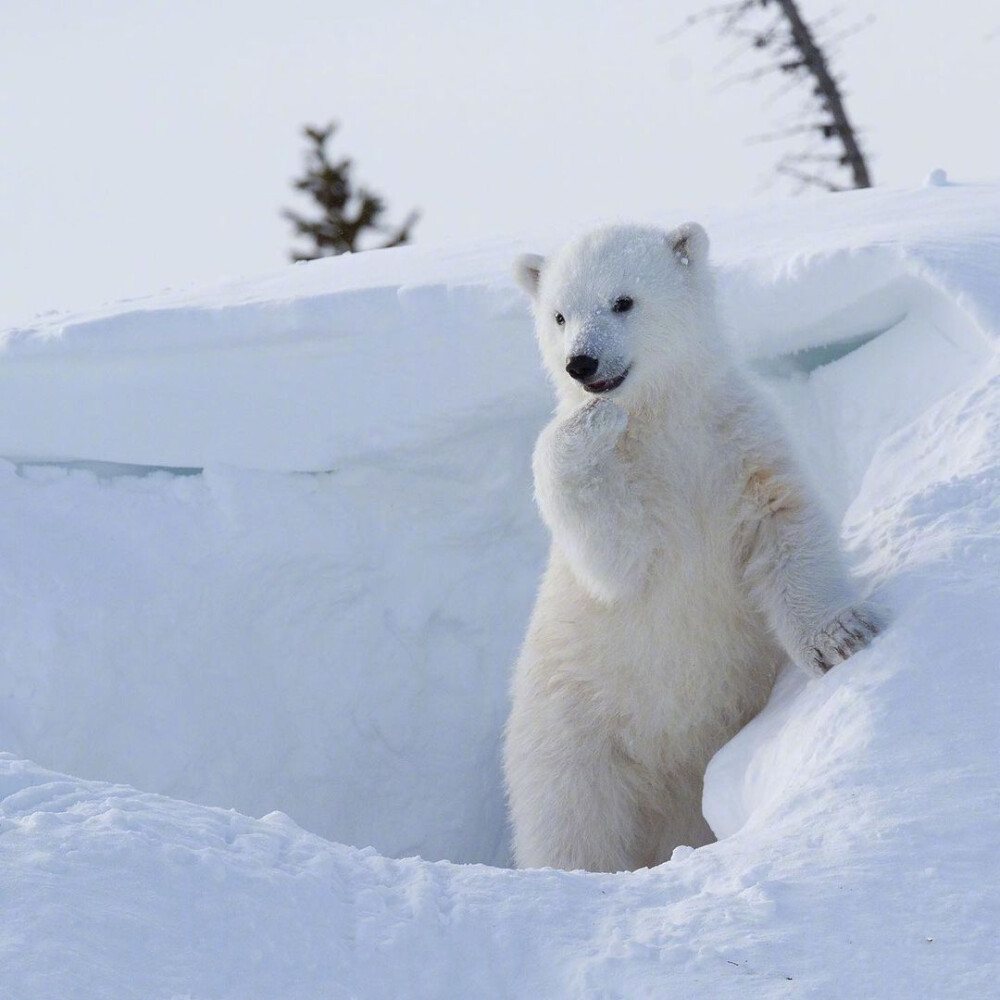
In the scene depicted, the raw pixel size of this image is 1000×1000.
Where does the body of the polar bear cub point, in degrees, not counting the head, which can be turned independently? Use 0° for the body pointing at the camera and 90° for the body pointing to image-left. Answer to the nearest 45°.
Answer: approximately 0°

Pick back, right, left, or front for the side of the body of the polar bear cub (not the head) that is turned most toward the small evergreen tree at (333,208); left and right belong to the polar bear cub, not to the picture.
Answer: back
